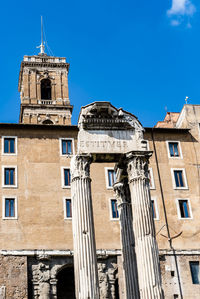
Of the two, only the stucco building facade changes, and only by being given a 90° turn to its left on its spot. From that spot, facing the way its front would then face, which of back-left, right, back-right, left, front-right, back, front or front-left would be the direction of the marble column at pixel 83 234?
right

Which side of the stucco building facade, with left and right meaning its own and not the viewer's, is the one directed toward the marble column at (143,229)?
front

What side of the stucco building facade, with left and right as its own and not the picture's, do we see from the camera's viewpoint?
front
